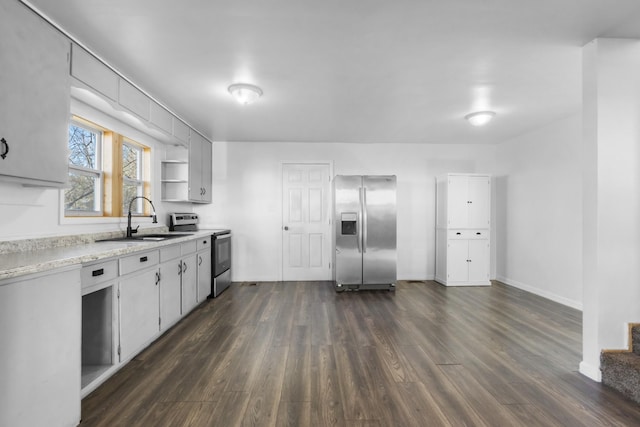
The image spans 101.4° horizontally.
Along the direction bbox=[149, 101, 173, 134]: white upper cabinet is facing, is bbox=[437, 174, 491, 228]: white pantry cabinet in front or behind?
in front

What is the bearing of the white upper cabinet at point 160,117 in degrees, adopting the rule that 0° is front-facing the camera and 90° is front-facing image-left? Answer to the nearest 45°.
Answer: approximately 315°

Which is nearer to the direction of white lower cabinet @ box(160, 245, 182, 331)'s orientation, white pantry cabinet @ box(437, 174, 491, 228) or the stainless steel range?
the white pantry cabinet

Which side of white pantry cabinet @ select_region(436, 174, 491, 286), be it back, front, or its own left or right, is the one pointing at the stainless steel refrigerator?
right

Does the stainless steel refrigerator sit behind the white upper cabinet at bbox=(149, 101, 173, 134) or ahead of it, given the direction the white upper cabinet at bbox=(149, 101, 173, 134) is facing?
ahead

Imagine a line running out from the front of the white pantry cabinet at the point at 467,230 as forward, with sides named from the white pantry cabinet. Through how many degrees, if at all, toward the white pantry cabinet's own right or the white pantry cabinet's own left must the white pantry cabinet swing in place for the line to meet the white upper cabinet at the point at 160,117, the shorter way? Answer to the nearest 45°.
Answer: approximately 90° to the white pantry cabinet's own right

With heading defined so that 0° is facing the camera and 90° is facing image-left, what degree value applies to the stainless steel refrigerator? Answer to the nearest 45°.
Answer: approximately 0°

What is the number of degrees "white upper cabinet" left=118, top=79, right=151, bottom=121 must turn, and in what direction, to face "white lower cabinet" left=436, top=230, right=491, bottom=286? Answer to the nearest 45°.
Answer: approximately 45° to its left

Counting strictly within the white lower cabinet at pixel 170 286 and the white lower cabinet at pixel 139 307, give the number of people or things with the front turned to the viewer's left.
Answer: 0
